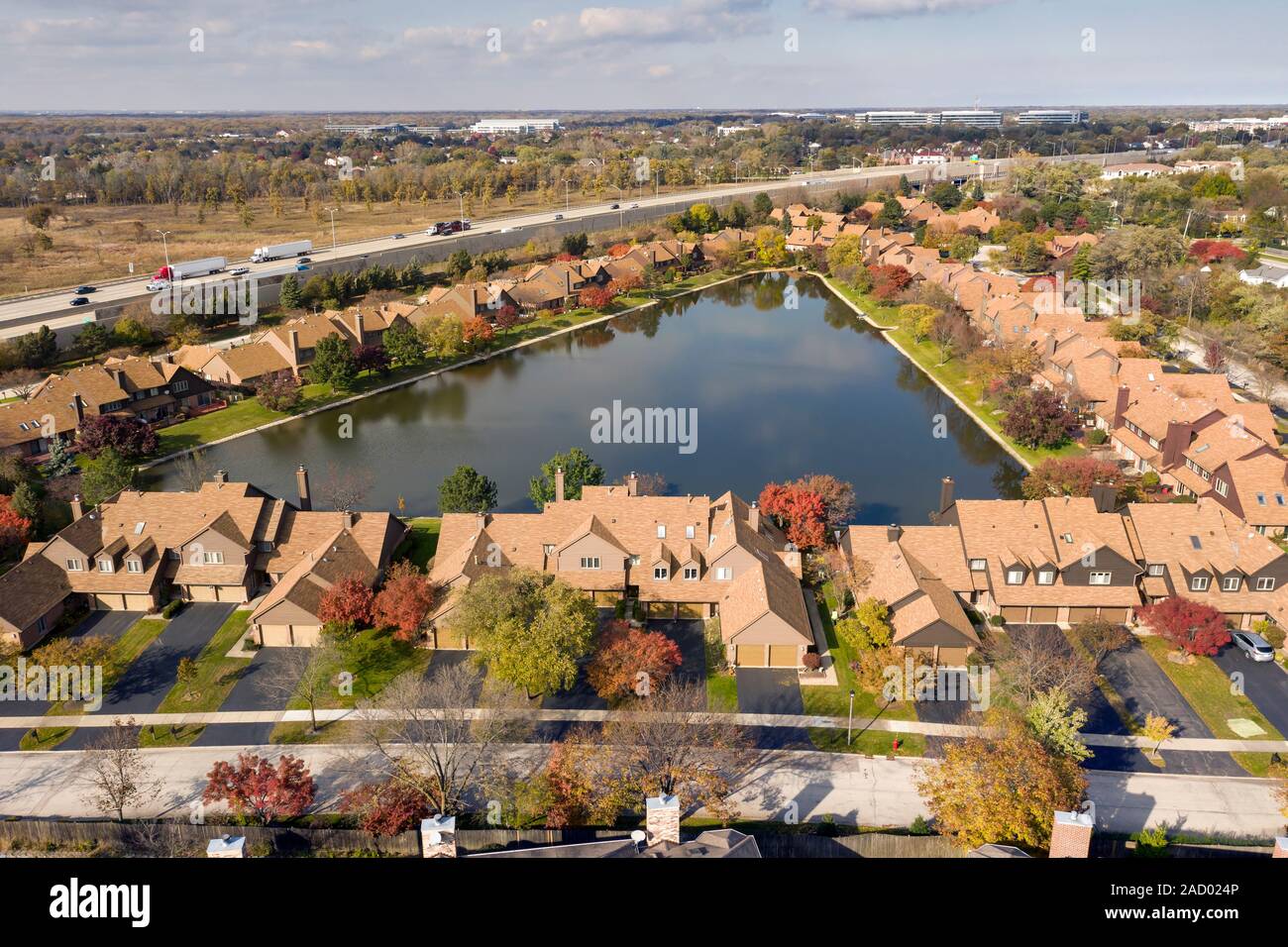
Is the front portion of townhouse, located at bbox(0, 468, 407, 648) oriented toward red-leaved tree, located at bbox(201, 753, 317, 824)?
yes

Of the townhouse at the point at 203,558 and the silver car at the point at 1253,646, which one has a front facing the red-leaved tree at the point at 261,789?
the townhouse

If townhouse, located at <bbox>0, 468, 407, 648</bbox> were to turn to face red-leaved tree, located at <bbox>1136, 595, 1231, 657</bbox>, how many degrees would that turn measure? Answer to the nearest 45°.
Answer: approximately 45° to its left

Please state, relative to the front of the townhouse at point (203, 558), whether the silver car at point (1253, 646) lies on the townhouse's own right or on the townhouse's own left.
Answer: on the townhouse's own left

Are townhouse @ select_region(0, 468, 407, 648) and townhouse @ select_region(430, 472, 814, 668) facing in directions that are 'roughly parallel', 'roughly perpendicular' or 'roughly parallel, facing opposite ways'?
roughly parallel

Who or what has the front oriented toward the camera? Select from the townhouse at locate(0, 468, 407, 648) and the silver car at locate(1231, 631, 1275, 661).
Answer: the townhouse

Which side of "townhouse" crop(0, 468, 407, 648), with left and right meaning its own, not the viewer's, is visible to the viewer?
front

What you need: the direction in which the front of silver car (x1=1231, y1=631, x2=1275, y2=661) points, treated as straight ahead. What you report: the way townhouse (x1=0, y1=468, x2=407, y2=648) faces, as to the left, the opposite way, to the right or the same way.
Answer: the opposite way

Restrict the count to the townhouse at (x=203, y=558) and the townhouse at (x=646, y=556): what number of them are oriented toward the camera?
2

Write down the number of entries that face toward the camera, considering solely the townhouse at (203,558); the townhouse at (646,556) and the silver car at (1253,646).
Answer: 2

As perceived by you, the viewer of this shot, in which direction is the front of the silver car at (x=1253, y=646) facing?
facing away from the viewer and to the left of the viewer

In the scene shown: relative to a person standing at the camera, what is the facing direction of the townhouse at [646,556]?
facing the viewer

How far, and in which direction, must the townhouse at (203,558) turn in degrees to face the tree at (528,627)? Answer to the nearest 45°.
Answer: approximately 45° to its left
